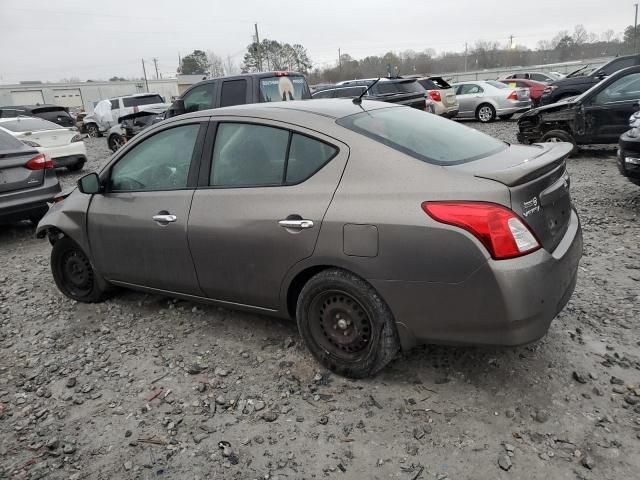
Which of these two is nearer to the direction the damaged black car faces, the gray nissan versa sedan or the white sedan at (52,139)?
the white sedan

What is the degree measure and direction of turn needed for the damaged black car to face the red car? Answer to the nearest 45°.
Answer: approximately 90° to its right

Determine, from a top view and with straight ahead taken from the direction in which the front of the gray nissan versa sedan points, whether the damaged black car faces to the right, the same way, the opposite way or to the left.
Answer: the same way

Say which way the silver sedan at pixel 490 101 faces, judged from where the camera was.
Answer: facing away from the viewer and to the left of the viewer

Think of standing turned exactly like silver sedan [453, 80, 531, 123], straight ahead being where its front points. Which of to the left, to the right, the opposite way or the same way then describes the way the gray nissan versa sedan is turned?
the same way

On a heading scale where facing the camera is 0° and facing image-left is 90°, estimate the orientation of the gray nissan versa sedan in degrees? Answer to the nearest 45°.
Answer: approximately 135°

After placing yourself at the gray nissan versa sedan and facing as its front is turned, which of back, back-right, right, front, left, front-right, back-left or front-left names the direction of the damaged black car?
right

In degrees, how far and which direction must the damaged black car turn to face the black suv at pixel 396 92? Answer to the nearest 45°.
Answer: approximately 45° to its right

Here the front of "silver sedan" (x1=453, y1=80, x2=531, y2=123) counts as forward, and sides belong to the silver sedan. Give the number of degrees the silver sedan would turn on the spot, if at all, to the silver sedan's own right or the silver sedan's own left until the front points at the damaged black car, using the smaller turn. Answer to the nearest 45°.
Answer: approximately 135° to the silver sedan's own left

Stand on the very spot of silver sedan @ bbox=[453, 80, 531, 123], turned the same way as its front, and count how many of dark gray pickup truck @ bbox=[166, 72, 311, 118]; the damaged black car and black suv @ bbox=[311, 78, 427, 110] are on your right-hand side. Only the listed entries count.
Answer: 0

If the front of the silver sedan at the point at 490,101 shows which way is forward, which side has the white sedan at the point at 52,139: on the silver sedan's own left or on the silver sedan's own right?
on the silver sedan's own left

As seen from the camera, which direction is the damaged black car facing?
to the viewer's left

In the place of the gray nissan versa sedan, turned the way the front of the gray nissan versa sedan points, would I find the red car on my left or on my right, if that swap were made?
on my right

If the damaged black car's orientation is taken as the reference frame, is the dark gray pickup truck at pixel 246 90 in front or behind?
in front
